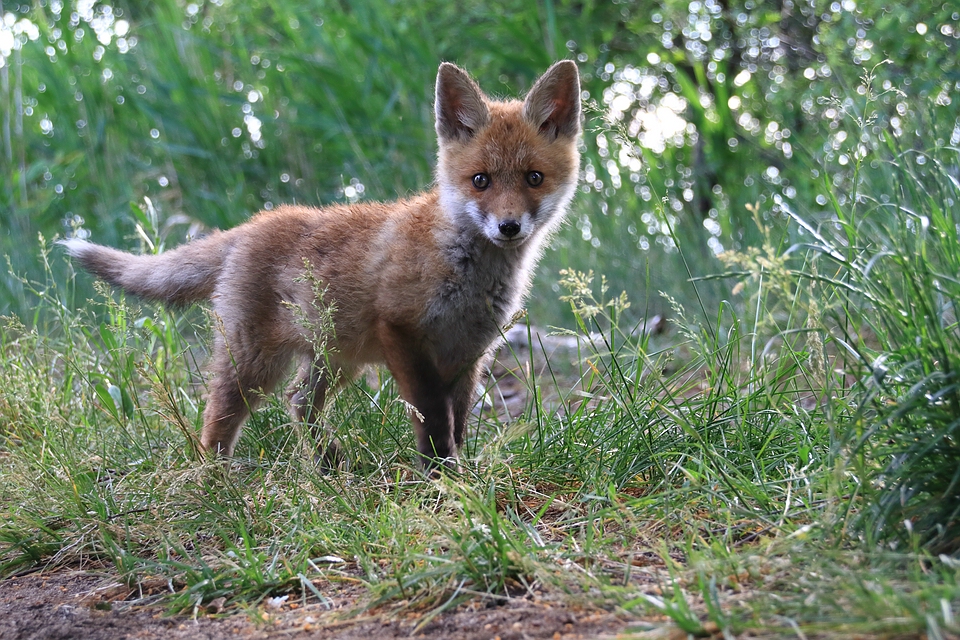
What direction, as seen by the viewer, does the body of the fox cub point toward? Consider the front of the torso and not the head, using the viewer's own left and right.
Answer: facing the viewer and to the right of the viewer
